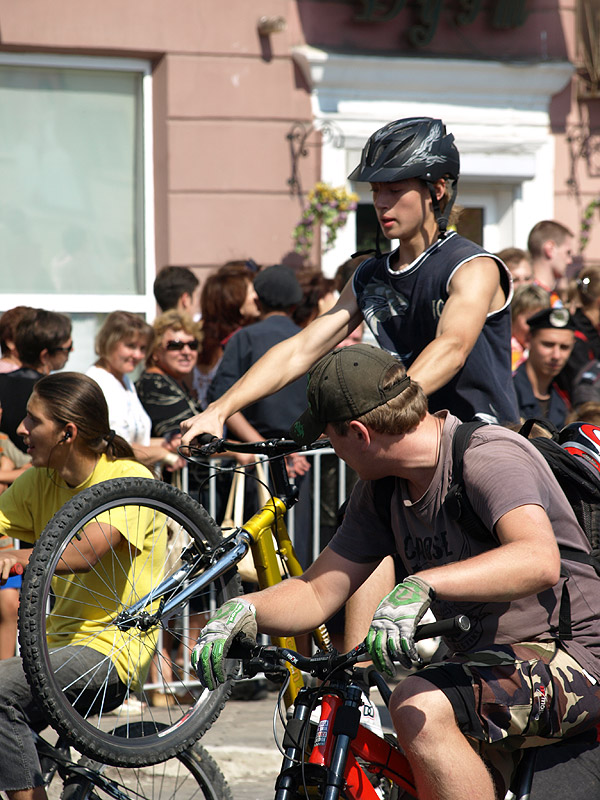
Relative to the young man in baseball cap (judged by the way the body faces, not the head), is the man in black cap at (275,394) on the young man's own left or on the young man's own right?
on the young man's own right

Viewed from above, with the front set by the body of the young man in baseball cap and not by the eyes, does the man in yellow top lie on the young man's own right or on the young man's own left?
on the young man's own right

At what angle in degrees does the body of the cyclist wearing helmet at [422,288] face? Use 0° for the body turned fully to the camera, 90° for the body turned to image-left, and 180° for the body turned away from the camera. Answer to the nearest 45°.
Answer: approximately 45°

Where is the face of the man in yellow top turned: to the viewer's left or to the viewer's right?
to the viewer's left

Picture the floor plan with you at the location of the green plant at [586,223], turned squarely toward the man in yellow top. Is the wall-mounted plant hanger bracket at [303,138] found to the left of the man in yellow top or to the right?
right

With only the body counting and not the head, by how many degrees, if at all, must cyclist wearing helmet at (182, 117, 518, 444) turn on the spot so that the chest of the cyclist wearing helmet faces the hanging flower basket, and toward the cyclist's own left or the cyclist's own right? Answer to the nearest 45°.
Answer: approximately 135° to the cyclist's own right

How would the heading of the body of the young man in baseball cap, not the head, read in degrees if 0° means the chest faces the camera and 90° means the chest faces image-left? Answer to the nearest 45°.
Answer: approximately 45°

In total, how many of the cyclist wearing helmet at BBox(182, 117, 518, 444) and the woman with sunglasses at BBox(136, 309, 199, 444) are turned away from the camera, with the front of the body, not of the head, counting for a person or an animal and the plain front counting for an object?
0

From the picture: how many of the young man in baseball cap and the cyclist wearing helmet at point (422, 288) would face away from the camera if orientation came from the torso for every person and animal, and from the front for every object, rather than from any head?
0

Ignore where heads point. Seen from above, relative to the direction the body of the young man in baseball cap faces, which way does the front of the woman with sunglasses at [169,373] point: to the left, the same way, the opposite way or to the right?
to the left

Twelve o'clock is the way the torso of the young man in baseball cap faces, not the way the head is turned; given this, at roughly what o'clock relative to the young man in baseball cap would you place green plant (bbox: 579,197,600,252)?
The green plant is roughly at 5 o'clock from the young man in baseball cap.

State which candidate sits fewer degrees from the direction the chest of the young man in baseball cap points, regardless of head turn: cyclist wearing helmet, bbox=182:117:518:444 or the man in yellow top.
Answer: the man in yellow top

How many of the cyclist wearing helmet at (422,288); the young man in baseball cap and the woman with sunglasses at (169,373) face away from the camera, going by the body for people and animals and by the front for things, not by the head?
0

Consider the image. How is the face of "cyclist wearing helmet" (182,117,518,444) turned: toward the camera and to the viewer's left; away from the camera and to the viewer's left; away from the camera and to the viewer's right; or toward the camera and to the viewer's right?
toward the camera and to the viewer's left

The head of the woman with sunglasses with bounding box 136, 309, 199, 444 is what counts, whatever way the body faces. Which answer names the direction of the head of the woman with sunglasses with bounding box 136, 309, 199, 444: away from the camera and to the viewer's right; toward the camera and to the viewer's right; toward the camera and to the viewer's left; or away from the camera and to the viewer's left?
toward the camera and to the viewer's right

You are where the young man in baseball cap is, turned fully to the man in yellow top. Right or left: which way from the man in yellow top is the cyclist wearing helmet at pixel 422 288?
right
